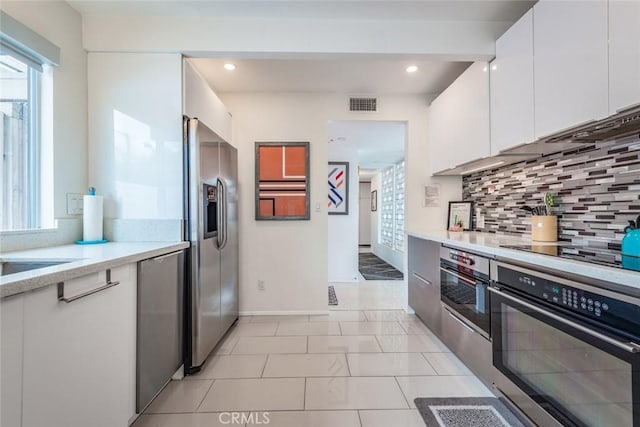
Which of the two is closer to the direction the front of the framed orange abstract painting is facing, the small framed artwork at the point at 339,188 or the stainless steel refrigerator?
the stainless steel refrigerator

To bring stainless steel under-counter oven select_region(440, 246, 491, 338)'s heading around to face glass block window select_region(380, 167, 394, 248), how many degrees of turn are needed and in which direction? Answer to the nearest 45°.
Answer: approximately 135° to its right

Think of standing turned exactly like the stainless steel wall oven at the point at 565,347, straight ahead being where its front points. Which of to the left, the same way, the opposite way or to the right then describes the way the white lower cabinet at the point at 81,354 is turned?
the opposite way

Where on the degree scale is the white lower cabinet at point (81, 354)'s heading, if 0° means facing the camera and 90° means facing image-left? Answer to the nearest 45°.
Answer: approximately 315°

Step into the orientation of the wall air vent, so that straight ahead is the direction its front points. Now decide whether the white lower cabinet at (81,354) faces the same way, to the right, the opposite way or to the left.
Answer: to the left

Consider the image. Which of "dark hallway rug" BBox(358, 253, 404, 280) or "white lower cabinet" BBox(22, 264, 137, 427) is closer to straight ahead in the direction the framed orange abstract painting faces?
the white lower cabinet

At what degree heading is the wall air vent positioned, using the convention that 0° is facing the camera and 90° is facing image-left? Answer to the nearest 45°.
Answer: approximately 0°

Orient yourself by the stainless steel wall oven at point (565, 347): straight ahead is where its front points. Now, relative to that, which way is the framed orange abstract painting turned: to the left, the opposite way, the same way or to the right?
to the left

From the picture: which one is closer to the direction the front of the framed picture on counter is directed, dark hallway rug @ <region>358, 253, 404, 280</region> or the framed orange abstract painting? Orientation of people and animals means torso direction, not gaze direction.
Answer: the framed orange abstract painting
